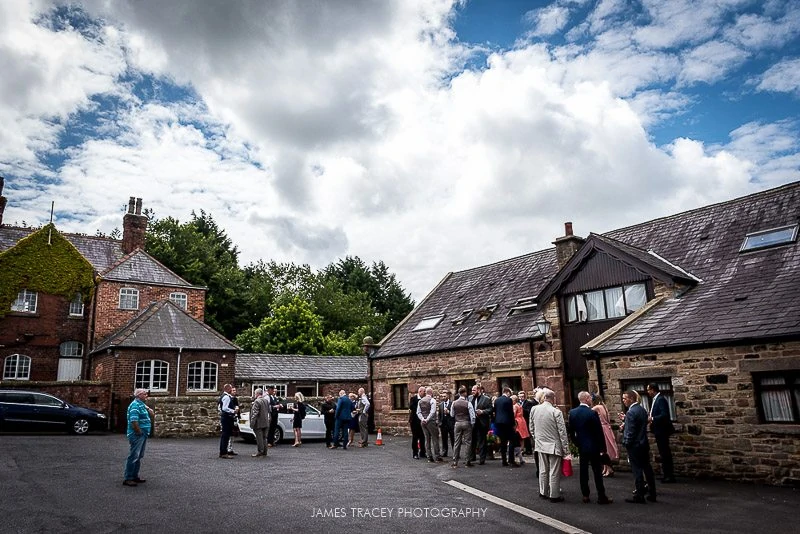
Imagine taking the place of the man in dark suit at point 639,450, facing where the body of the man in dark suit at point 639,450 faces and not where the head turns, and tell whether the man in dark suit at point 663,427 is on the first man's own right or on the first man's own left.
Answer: on the first man's own right

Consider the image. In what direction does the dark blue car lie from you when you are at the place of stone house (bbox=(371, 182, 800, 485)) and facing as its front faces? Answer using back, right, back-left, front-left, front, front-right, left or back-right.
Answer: front-right

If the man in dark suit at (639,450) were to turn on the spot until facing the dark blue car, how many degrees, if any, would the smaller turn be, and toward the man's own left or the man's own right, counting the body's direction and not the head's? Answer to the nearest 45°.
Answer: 0° — they already face it

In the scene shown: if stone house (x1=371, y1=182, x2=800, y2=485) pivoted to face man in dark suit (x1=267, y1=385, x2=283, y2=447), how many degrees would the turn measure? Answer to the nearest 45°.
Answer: approximately 45° to its right

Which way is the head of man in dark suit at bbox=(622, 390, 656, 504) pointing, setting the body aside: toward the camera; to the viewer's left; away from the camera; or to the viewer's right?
to the viewer's left

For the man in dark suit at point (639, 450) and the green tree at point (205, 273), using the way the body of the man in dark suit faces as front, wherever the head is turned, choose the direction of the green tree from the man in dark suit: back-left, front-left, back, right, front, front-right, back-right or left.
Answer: front-right

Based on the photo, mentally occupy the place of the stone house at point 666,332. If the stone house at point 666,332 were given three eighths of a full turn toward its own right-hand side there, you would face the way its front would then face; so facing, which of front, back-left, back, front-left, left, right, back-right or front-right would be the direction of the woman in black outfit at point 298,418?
left
